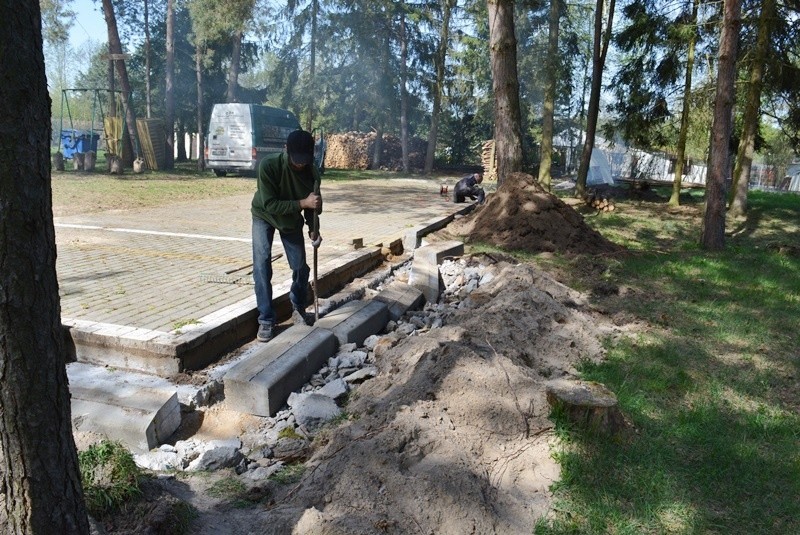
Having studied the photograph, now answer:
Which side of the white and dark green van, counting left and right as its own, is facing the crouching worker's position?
right

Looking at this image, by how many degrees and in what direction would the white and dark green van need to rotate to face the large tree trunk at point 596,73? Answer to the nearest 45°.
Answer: approximately 90° to its right

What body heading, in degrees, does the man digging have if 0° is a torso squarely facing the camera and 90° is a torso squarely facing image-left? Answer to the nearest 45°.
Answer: approximately 315°

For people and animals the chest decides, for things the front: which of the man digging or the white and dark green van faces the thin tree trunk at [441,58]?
the white and dark green van

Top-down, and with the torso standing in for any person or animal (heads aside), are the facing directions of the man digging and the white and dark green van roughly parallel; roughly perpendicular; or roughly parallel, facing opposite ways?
roughly perpendicular

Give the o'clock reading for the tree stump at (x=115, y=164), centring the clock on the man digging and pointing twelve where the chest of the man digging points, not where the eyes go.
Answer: The tree stump is roughly at 7 o'clock from the man digging.

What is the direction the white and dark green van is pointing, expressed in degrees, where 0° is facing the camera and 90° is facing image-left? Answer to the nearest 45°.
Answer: approximately 225°

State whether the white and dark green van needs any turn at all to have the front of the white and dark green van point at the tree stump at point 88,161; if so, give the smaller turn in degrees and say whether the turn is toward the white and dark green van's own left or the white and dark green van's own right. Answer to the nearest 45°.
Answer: approximately 135° to the white and dark green van's own left
